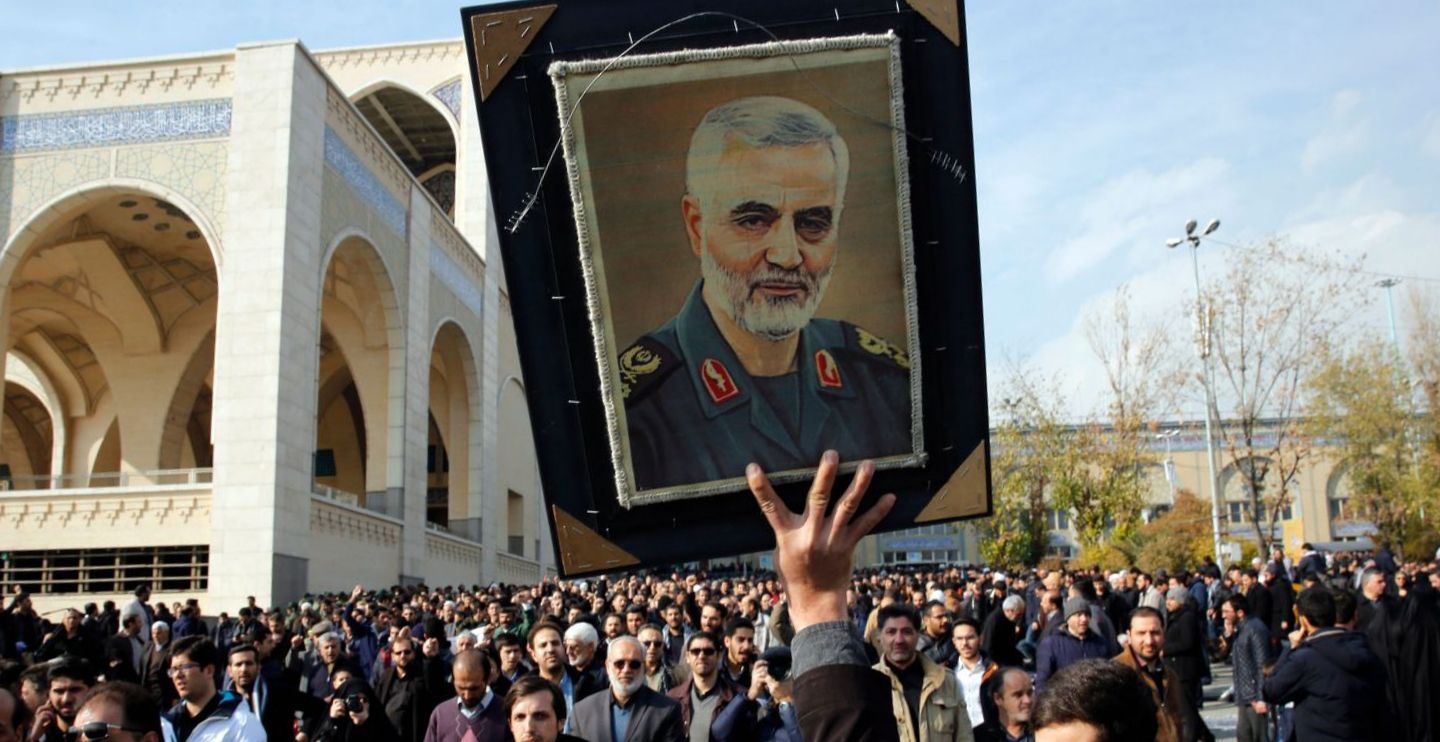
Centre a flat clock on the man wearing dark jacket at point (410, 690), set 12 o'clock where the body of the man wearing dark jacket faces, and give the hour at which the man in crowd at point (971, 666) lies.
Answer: The man in crowd is roughly at 10 o'clock from the man wearing dark jacket.

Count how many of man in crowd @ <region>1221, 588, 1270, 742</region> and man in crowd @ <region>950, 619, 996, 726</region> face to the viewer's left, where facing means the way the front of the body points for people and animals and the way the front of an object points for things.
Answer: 1

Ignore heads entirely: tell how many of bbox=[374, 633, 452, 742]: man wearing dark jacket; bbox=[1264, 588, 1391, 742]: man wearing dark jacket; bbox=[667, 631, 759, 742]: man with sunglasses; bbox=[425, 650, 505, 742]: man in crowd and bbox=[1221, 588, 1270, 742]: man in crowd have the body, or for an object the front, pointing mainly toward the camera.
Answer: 3

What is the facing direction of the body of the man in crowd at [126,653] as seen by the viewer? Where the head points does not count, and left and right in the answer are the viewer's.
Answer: facing the viewer and to the right of the viewer

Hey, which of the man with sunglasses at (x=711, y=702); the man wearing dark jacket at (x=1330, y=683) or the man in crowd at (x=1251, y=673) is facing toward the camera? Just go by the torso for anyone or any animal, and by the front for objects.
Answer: the man with sunglasses

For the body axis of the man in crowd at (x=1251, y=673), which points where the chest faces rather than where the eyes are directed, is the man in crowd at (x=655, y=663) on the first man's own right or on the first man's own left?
on the first man's own left

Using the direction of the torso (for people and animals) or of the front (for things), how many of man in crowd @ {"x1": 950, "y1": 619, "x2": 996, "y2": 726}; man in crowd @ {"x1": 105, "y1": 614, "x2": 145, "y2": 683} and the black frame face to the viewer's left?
0

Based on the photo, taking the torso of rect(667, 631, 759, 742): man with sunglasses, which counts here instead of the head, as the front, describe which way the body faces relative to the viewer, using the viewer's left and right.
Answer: facing the viewer

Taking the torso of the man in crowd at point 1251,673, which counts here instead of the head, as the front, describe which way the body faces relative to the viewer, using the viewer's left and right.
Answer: facing to the left of the viewer

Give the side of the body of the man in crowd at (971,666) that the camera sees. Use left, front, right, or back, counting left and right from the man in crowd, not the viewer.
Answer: front

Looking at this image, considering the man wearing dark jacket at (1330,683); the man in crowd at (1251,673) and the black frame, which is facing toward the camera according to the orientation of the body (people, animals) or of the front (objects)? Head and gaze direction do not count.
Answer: the black frame
